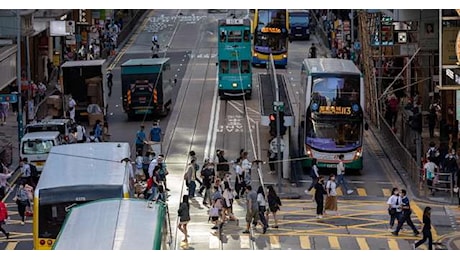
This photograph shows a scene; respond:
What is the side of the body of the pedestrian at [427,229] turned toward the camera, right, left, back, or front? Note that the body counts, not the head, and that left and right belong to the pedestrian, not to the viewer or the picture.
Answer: right

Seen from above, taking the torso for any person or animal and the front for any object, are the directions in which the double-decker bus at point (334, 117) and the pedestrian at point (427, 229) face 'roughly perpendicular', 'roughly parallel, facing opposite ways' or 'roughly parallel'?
roughly perpendicular

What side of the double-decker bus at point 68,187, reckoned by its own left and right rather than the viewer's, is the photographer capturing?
back

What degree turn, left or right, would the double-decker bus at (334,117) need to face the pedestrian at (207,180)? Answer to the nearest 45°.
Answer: approximately 45° to its right

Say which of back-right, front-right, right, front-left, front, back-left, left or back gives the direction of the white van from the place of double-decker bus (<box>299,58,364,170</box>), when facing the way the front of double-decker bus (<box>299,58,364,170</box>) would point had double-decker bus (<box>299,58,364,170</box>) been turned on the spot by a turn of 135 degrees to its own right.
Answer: front-left

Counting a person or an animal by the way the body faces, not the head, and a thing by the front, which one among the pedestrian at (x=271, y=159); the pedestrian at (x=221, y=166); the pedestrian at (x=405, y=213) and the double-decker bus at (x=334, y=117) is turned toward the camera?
the double-decker bus

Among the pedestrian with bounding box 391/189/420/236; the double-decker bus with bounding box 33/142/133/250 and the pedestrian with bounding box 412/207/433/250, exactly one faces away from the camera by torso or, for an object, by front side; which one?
the double-decker bus

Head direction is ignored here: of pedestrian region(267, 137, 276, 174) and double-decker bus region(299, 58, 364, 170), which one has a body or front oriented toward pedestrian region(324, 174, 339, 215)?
the double-decker bus
